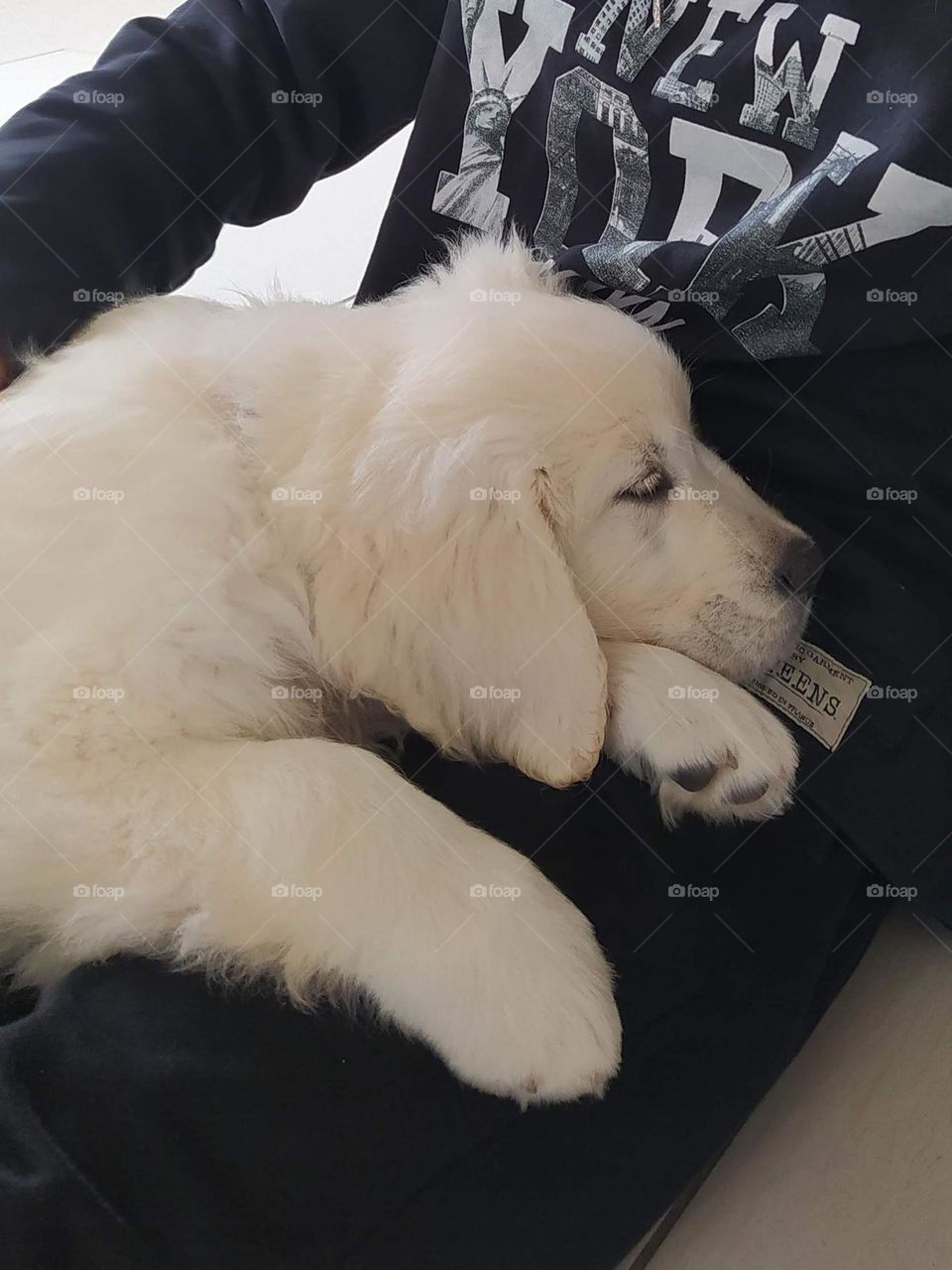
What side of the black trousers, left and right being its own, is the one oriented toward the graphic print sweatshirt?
back

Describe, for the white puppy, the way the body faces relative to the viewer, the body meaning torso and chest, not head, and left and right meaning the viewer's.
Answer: facing to the right of the viewer

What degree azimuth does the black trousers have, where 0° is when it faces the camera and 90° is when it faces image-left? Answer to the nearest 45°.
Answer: approximately 45°

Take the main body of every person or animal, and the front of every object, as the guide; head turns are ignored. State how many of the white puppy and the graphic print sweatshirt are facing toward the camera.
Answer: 1

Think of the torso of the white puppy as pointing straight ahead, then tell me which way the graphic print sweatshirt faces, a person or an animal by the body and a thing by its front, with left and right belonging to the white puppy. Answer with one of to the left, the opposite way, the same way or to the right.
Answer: to the right

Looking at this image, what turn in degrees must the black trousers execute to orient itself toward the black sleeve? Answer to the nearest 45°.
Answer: approximately 135° to its right
